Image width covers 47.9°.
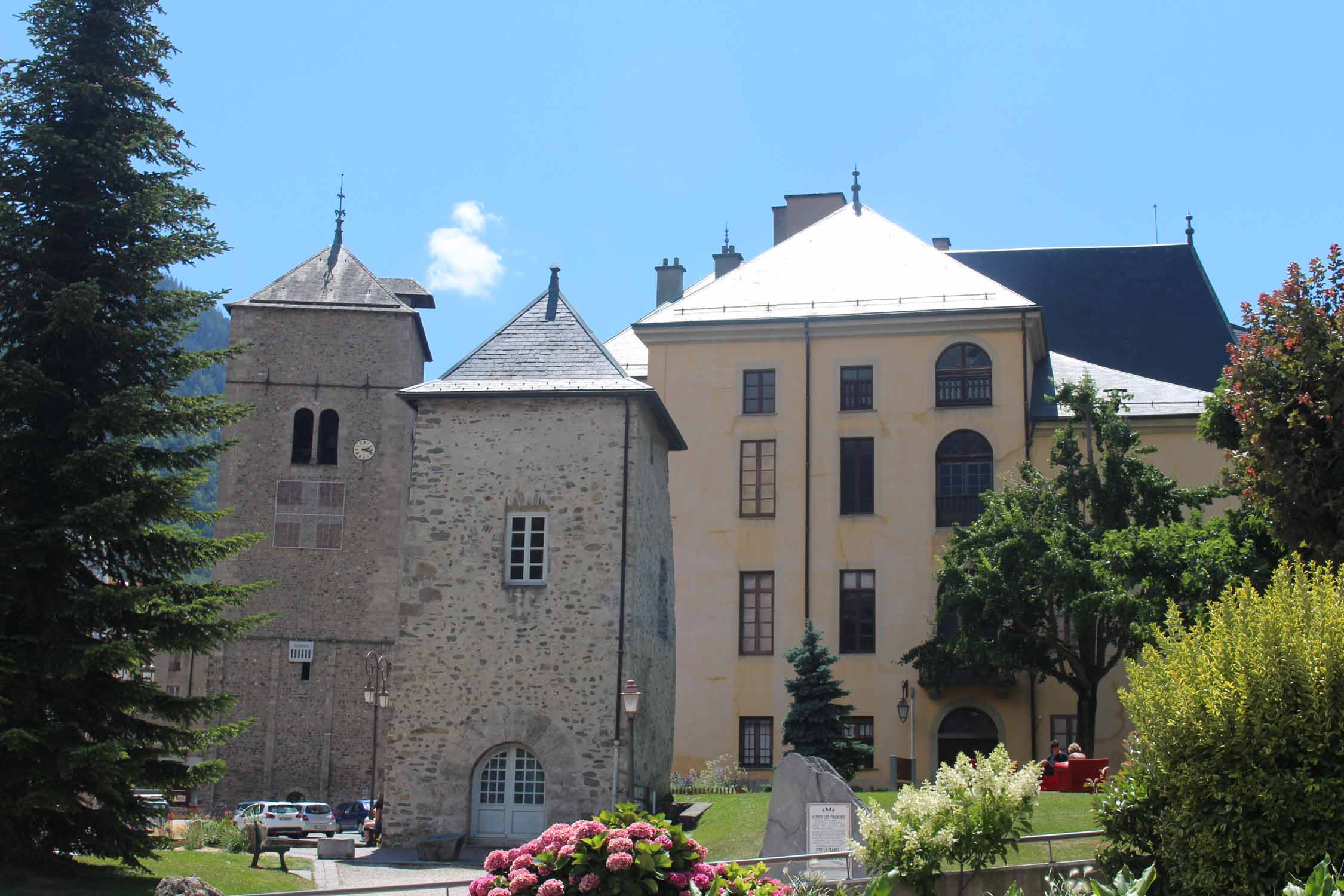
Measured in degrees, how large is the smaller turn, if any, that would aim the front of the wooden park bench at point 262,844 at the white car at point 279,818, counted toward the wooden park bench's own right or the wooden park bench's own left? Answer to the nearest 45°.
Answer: approximately 135° to the wooden park bench's own left

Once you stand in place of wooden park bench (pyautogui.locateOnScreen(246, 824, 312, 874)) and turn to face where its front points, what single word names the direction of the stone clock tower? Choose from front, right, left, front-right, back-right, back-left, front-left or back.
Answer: back-left

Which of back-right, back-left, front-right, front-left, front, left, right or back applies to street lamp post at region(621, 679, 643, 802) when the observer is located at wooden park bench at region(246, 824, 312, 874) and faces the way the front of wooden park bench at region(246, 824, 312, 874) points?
front-left

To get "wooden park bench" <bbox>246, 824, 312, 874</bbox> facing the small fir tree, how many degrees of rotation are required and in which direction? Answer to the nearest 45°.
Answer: approximately 45° to its left

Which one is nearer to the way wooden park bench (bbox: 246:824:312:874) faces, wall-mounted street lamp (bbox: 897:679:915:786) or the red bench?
the red bench

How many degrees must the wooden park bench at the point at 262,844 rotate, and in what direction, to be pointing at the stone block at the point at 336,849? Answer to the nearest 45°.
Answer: approximately 90° to its left

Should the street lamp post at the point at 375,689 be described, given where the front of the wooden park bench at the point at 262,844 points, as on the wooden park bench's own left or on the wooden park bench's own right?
on the wooden park bench's own left

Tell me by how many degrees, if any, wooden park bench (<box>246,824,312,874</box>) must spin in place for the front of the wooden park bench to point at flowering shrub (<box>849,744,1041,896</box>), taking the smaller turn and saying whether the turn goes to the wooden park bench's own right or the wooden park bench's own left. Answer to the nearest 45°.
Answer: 0° — it already faces it

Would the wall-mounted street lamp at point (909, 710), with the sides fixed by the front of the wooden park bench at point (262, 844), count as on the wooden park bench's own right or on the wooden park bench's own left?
on the wooden park bench's own left
